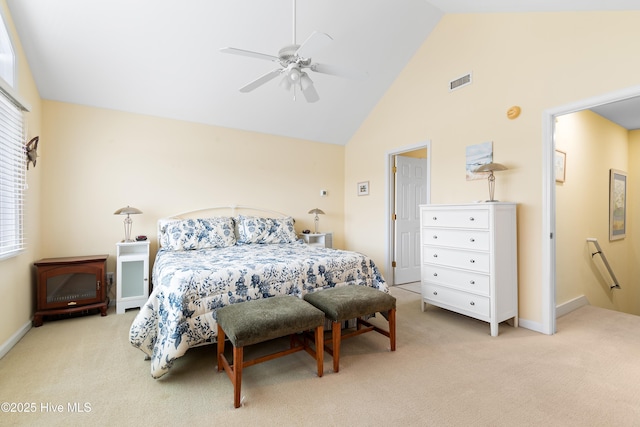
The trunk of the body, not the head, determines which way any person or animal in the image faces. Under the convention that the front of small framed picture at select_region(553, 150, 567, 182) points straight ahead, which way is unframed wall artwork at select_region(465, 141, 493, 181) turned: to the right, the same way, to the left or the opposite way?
to the right

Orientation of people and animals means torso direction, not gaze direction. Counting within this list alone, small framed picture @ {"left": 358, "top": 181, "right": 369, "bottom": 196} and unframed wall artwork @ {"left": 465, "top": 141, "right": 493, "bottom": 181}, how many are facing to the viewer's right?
0

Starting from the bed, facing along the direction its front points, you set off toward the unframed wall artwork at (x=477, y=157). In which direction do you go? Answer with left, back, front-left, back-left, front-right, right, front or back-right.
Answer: front-left

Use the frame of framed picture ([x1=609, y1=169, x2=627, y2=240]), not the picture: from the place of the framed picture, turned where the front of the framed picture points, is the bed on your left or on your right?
on your right

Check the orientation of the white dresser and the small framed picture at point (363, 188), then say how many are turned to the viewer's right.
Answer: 0

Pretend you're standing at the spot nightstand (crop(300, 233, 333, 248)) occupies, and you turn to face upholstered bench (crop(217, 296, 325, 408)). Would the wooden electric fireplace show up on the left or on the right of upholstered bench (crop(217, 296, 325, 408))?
right

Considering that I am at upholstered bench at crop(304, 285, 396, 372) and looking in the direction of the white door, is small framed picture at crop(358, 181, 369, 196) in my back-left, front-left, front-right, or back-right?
front-left

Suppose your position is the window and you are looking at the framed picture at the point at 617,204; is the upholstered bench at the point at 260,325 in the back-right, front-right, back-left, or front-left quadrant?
front-right

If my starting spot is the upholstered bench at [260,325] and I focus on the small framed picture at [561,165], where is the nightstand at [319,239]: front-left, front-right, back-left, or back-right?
front-left

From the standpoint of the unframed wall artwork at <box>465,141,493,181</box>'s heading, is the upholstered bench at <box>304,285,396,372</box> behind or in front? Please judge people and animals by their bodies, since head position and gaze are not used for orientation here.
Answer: in front

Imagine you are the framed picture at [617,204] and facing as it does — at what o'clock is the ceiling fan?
The ceiling fan is roughly at 2 o'clock from the framed picture.

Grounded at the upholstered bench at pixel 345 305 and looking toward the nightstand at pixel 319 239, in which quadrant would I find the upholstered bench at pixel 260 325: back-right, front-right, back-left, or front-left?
back-left

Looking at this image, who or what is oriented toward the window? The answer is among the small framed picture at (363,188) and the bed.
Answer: the small framed picture

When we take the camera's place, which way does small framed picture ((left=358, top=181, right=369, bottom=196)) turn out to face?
facing the viewer and to the left of the viewer

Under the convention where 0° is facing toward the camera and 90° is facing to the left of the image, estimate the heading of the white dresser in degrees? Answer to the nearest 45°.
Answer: approximately 45°

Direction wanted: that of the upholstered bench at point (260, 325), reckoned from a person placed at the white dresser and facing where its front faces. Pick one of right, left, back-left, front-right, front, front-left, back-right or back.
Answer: front

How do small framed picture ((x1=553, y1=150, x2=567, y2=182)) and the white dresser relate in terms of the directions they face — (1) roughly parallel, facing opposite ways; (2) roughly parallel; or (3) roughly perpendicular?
roughly perpendicular

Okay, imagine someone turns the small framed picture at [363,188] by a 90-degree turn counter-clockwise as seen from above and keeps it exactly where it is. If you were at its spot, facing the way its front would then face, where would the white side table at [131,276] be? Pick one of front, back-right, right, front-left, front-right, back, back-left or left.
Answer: right

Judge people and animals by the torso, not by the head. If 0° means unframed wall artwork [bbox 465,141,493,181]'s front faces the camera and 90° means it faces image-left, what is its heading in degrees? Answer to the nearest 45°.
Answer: approximately 45°

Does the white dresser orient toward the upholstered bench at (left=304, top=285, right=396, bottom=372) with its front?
yes
